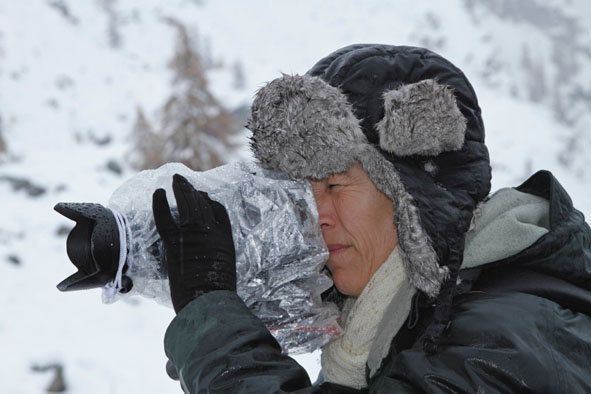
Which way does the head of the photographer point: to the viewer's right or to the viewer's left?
to the viewer's left

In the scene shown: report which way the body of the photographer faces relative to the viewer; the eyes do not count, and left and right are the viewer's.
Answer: facing to the left of the viewer
